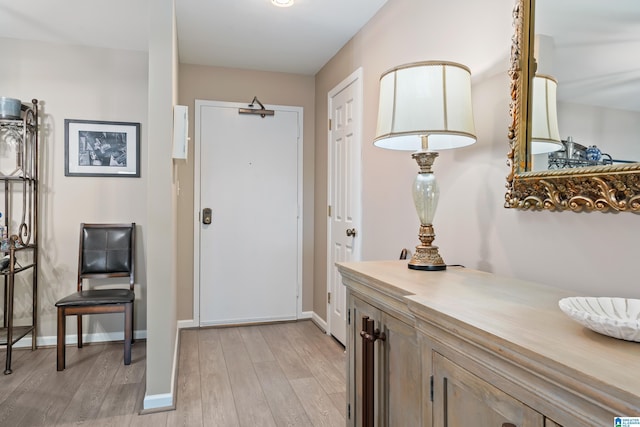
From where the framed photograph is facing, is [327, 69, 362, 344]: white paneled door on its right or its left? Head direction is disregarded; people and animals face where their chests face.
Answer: on its left

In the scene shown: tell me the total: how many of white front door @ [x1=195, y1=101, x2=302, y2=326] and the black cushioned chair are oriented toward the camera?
2

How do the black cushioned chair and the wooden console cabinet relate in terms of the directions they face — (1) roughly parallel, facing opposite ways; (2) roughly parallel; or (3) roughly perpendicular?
roughly perpendicular

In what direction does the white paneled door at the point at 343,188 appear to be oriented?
to the viewer's left

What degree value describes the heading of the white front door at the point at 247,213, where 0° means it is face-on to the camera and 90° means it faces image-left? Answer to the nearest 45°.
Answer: approximately 0°

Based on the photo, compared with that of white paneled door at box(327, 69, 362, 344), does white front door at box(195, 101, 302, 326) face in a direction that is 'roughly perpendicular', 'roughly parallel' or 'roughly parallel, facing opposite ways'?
roughly perpendicular

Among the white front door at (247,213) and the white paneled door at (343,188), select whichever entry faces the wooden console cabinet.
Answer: the white front door at (247,213)
